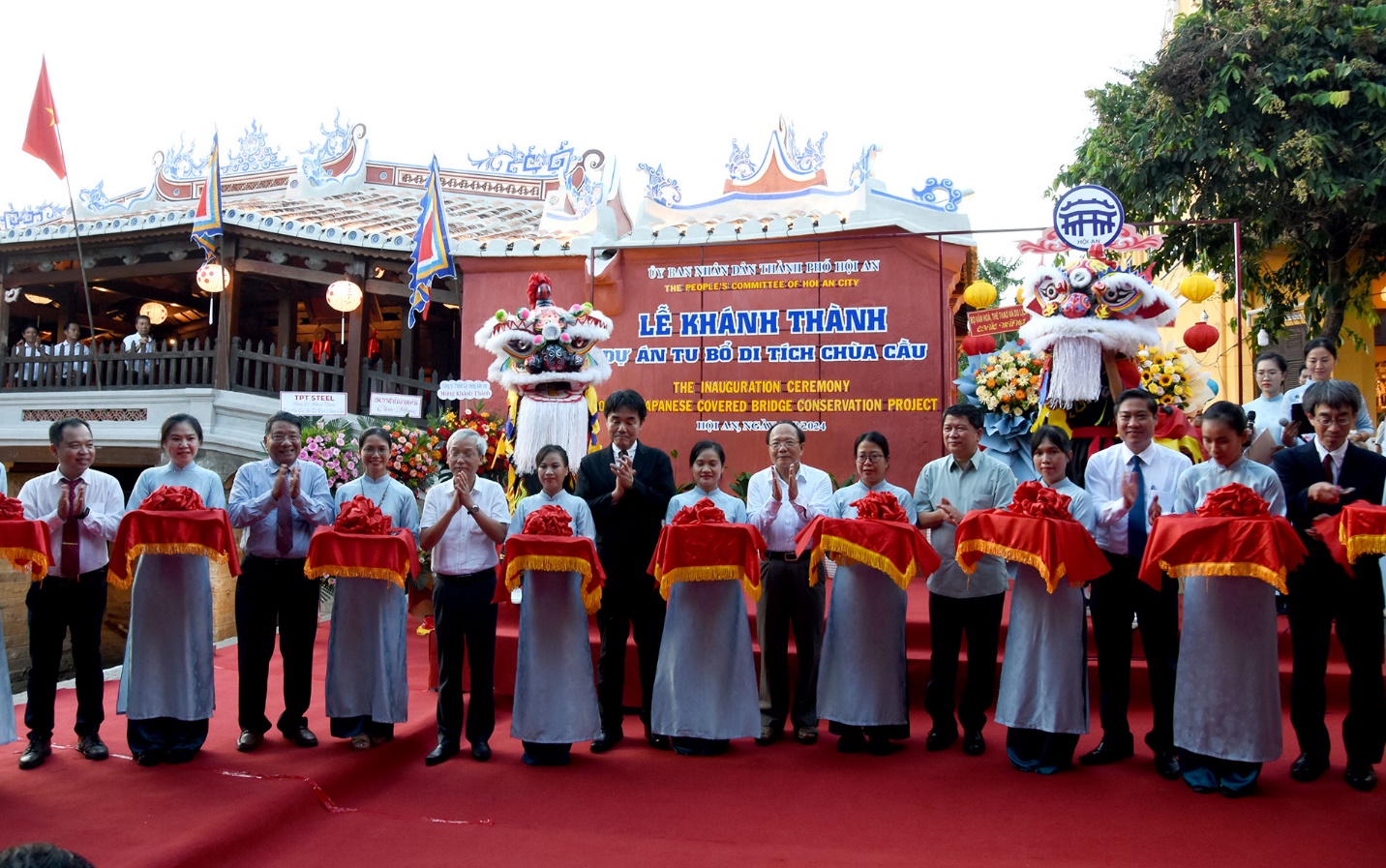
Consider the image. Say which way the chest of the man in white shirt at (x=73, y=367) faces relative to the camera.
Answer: toward the camera

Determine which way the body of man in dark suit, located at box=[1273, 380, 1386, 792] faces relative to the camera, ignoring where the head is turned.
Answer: toward the camera

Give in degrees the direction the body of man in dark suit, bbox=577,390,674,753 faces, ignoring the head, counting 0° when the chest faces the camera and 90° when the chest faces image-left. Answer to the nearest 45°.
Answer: approximately 0°

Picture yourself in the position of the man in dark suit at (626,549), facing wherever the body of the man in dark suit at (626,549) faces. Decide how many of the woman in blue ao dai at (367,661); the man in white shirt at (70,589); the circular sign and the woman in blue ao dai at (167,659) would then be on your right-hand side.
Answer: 3

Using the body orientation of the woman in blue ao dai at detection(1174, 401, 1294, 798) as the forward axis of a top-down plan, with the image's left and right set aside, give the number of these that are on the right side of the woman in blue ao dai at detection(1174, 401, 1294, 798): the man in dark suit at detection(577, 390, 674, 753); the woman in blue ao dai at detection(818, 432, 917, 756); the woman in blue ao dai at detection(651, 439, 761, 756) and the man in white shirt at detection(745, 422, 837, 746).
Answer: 4

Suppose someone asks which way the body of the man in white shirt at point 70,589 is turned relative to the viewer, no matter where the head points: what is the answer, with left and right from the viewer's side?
facing the viewer

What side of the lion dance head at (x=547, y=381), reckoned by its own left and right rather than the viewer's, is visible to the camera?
front

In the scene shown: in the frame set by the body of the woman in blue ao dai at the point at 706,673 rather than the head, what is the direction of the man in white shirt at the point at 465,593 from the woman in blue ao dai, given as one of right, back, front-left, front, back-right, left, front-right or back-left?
right
